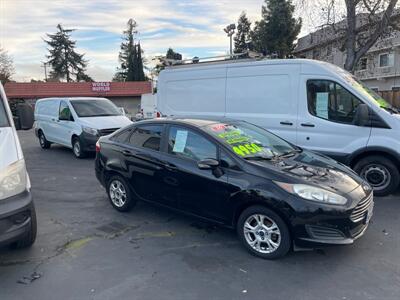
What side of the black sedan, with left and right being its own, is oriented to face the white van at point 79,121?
back

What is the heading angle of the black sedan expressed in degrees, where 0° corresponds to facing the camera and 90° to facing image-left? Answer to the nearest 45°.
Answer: approximately 315°

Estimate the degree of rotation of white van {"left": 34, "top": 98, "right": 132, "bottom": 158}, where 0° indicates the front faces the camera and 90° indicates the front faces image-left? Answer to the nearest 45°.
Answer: approximately 315°

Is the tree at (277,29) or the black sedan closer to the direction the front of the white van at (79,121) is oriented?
the black sedan

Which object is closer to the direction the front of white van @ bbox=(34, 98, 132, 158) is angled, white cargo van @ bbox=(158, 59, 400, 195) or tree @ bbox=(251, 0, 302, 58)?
the white cargo van

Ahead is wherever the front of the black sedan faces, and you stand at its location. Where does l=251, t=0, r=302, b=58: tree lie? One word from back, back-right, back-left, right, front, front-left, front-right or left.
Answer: back-left
